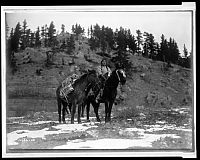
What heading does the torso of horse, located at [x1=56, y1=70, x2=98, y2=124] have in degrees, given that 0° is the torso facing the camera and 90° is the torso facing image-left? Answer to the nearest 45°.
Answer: approximately 315°

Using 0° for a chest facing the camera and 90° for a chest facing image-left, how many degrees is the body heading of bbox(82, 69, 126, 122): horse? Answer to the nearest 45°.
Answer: approximately 315°
